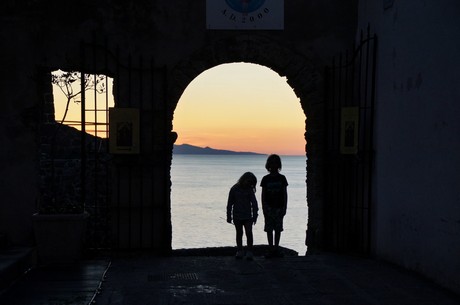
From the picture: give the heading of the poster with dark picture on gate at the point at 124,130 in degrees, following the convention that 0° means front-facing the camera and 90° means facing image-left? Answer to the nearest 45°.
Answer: approximately 0°

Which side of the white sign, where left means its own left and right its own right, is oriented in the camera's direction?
front

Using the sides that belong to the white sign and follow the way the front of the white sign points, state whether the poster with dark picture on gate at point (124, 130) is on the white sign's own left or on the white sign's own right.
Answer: on the white sign's own right

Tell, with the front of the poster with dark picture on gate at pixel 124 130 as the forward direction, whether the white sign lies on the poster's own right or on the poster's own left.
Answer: on the poster's own left

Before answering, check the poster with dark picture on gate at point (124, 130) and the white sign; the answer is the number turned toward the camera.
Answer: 2

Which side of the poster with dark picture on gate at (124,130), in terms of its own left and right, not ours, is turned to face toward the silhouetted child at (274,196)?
left
